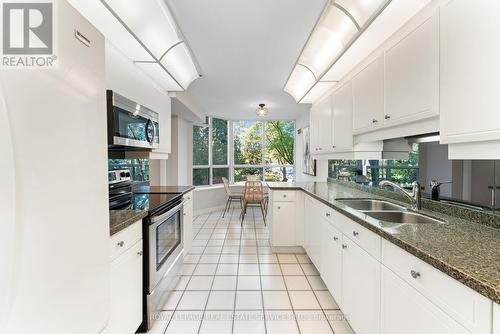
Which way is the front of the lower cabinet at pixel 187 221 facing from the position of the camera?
facing to the right of the viewer

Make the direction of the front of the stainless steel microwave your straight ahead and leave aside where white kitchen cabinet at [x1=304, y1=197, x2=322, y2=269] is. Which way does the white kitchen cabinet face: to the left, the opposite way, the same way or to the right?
the opposite way

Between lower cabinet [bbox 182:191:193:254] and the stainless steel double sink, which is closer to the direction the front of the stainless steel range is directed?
the stainless steel double sink

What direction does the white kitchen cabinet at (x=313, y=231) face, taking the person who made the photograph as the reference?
facing to the left of the viewer

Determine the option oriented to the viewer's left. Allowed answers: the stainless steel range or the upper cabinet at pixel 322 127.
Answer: the upper cabinet

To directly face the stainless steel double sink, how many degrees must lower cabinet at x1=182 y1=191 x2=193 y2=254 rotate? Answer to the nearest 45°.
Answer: approximately 45° to its right

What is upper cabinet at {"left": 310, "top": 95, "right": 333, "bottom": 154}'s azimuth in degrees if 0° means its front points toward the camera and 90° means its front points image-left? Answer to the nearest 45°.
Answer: approximately 90°

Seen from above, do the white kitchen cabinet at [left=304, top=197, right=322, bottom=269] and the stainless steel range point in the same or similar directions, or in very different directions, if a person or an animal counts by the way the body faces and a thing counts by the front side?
very different directions

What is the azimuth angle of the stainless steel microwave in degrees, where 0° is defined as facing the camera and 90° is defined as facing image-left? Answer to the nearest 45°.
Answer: approximately 315°
